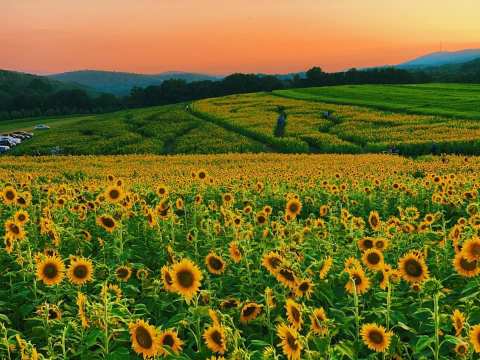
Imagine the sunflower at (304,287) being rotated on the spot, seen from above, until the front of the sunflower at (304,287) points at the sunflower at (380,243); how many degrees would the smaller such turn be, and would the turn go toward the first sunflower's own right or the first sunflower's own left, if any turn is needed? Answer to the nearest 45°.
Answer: approximately 135° to the first sunflower's own left

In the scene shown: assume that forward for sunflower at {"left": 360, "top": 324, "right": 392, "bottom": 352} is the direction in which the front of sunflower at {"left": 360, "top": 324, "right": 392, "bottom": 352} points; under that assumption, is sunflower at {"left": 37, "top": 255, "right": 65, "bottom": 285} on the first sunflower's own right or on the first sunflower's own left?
on the first sunflower's own right

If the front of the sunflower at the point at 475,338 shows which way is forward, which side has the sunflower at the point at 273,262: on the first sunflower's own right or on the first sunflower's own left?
on the first sunflower's own right

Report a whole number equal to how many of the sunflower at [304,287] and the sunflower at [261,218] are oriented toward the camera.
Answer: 2

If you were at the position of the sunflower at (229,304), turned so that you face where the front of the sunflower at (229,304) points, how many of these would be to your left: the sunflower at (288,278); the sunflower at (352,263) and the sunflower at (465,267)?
3

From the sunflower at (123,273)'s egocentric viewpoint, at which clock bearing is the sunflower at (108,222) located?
the sunflower at (108,222) is roughly at 6 o'clock from the sunflower at (123,273).

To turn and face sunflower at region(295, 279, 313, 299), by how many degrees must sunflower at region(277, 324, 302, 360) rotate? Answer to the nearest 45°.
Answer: approximately 135° to its left

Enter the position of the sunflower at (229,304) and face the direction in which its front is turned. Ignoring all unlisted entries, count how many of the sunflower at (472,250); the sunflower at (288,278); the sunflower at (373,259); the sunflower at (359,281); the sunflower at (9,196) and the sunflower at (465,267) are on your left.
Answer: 5
